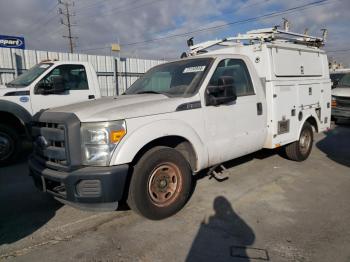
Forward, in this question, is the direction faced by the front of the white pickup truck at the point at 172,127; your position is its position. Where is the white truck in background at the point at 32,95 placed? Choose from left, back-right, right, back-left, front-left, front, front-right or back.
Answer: right

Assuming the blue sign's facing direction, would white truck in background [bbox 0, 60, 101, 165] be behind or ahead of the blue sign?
ahead

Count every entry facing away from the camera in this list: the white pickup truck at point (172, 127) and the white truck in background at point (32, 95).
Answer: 0

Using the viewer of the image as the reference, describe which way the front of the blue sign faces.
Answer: facing the viewer

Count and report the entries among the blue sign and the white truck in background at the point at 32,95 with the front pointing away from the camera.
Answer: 0

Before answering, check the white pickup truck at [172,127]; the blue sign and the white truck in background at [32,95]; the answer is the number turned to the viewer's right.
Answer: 0

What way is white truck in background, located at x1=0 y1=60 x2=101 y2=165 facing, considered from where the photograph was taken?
facing the viewer and to the left of the viewer

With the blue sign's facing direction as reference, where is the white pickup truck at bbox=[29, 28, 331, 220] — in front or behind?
in front

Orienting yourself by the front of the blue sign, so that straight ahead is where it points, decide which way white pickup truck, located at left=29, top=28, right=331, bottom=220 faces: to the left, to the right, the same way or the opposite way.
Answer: to the right
